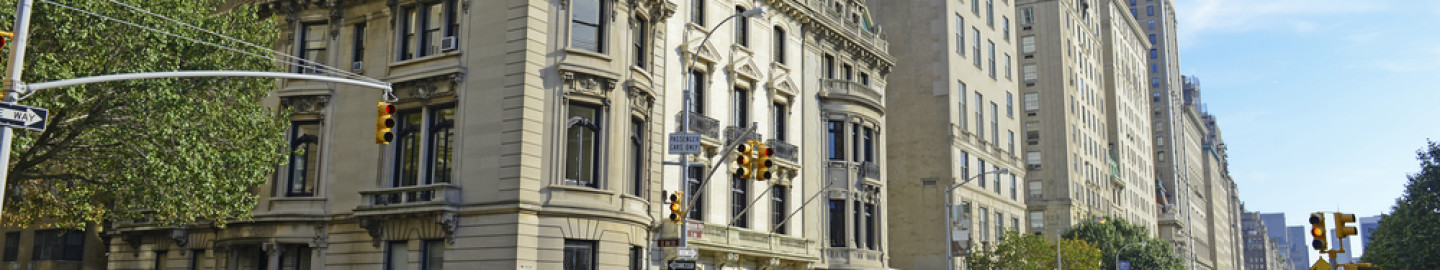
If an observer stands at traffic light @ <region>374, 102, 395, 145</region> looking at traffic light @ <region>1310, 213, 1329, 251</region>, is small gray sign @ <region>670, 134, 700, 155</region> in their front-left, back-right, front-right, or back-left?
front-left

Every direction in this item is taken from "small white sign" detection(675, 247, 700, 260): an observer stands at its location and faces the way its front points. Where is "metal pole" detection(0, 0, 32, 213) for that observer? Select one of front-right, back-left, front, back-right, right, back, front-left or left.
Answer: front-right

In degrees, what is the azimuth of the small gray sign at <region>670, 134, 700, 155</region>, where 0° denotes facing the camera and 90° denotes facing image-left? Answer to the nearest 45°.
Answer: approximately 0°

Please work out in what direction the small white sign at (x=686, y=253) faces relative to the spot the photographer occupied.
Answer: facing the viewer

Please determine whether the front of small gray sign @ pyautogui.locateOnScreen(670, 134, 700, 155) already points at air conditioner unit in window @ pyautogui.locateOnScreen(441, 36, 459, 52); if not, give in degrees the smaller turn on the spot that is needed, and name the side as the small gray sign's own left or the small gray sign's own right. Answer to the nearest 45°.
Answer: approximately 135° to the small gray sign's own right

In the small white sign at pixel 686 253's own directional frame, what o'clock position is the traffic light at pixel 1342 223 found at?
The traffic light is roughly at 9 o'clock from the small white sign.
